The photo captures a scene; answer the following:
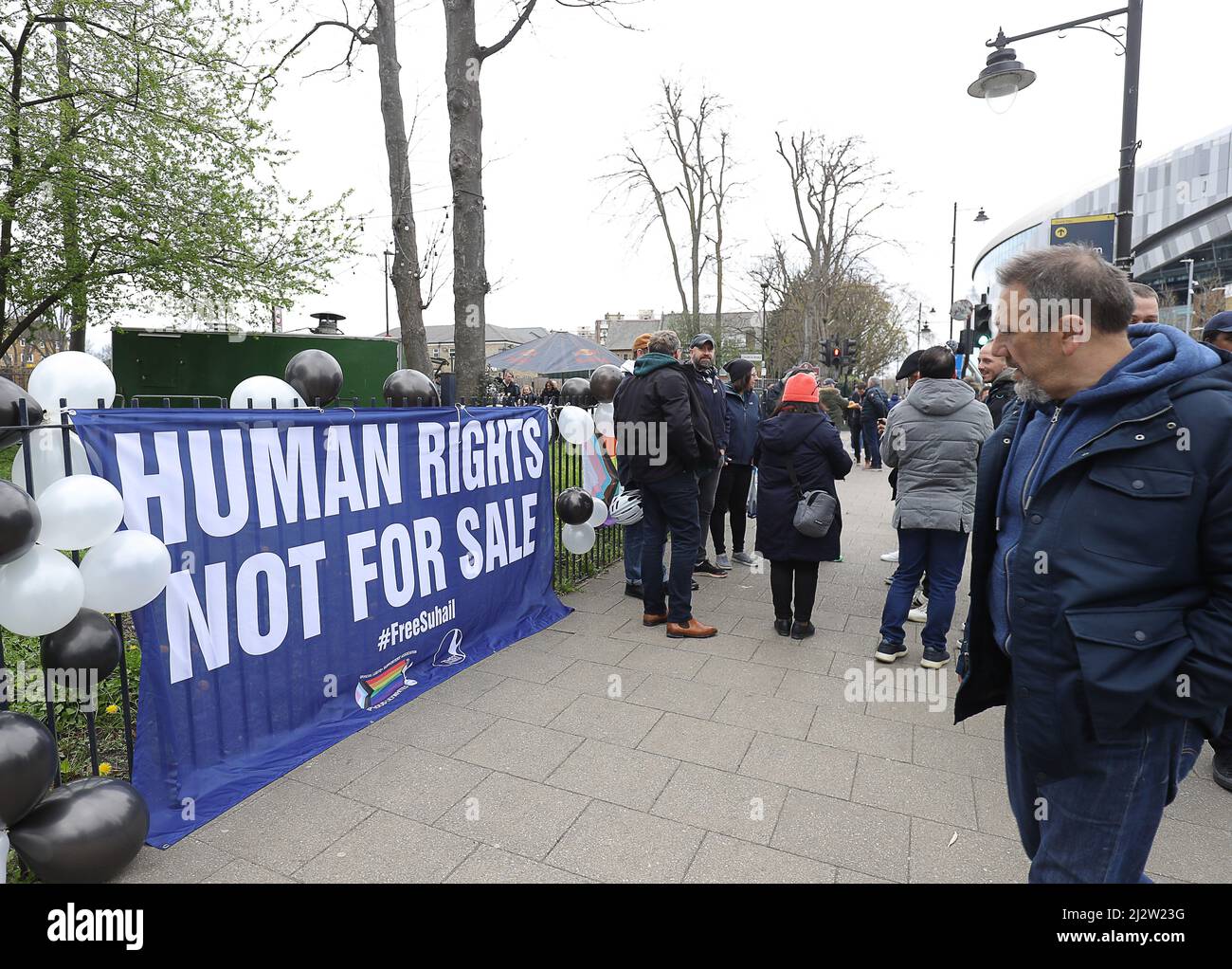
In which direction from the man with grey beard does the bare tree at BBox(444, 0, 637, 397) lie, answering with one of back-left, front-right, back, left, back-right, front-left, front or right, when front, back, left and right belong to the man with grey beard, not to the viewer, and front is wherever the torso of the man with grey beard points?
right

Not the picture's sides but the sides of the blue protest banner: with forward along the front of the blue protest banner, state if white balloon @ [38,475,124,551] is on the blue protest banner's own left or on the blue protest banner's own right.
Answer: on the blue protest banner's own right

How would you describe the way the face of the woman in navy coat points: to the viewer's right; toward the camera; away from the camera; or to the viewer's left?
away from the camera

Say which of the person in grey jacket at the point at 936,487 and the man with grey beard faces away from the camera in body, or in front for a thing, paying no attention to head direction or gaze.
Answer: the person in grey jacket

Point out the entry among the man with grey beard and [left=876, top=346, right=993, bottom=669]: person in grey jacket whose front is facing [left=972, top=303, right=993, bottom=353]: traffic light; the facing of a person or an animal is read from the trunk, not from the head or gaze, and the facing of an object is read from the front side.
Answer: the person in grey jacket

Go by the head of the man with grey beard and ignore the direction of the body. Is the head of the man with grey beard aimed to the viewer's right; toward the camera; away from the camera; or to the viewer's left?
to the viewer's left

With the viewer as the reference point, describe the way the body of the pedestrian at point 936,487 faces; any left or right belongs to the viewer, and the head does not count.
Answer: facing away from the viewer

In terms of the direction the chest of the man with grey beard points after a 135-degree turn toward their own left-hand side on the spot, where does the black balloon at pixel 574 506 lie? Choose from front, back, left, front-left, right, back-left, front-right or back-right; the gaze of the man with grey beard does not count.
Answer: back-left

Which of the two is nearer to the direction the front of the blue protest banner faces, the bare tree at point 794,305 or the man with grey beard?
the man with grey beard

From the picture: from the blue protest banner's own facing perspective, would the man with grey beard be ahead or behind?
ahead

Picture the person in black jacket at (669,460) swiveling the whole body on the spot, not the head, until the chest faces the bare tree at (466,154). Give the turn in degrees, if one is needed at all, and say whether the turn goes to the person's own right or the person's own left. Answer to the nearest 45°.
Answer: approximately 90° to the person's own left

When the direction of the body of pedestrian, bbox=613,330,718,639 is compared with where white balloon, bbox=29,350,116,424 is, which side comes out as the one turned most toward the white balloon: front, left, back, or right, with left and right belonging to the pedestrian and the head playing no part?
back

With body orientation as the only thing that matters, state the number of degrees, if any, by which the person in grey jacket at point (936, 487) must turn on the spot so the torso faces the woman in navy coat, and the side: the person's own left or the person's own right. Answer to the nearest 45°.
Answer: approximately 90° to the person's own left
